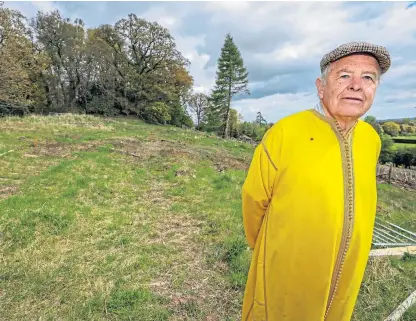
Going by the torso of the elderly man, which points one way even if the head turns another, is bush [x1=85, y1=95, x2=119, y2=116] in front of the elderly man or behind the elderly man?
behind

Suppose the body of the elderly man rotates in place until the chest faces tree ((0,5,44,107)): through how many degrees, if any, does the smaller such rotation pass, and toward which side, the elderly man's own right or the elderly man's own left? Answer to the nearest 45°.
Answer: approximately 180°

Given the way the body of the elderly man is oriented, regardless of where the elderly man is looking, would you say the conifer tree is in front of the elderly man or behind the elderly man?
behind

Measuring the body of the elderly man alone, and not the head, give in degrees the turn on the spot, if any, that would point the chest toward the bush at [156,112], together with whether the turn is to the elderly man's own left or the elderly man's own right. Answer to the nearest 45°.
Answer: approximately 180°

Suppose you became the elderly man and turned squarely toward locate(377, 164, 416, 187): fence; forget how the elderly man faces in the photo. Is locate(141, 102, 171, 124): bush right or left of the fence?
left

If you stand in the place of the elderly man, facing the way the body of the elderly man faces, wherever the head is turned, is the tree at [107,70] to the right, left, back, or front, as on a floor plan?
back

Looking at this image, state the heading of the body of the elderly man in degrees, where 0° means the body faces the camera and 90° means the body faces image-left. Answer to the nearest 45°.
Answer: approximately 315°
